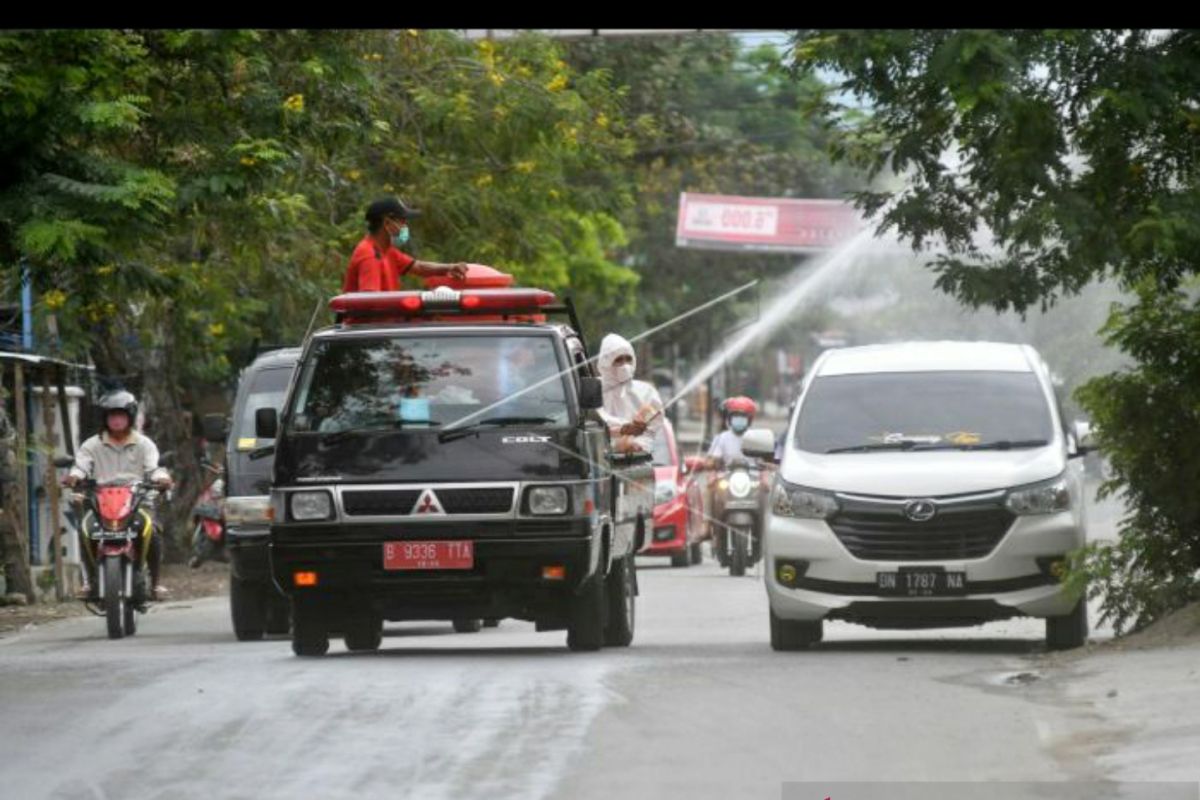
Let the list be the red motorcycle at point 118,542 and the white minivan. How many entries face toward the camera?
2

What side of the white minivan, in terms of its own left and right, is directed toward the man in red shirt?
right

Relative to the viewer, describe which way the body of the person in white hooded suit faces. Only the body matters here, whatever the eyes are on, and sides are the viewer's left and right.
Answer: facing the viewer

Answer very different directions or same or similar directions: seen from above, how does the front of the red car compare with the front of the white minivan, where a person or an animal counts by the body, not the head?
same or similar directions

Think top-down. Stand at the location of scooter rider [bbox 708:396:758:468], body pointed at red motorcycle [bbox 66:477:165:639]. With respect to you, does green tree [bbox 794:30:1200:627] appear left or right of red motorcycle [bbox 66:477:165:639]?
left

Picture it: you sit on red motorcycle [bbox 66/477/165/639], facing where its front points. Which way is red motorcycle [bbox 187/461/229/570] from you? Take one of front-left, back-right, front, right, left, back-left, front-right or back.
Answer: back

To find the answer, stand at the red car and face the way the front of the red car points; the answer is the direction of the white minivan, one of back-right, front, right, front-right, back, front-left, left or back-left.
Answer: front

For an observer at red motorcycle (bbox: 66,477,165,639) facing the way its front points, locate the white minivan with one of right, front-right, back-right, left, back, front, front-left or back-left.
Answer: front-left

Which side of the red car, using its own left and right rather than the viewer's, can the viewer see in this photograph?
front

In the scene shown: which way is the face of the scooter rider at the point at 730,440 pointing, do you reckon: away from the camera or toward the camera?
toward the camera
